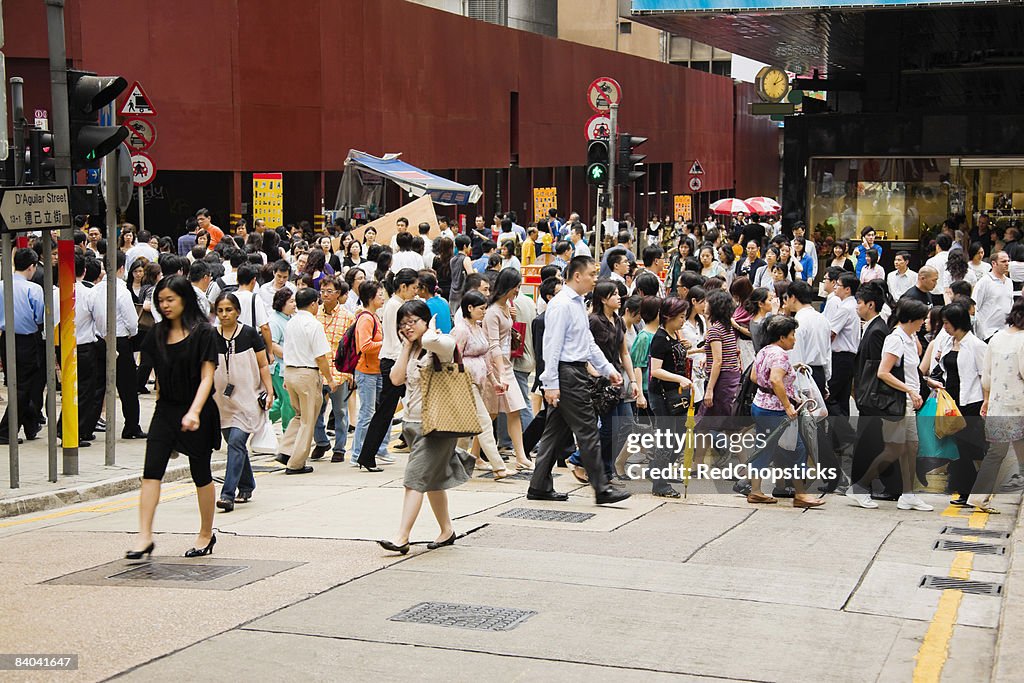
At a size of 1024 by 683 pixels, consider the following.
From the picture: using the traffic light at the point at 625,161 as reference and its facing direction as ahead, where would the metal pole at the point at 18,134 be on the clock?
The metal pole is roughly at 4 o'clock from the traffic light.

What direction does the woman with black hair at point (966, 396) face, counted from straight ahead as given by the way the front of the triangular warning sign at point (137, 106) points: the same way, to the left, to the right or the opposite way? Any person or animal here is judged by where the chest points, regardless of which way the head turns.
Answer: to the right

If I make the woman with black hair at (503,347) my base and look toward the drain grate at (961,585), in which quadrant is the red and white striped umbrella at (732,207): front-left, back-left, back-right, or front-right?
back-left

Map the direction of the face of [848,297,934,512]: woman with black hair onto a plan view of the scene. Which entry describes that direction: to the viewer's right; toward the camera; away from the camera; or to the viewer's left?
to the viewer's right

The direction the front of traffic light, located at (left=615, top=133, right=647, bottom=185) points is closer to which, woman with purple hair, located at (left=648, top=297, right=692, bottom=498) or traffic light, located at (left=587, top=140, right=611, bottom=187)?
the woman with purple hair

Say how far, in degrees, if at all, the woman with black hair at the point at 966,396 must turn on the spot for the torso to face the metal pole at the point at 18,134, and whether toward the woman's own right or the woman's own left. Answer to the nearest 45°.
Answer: approximately 45° to the woman's own right

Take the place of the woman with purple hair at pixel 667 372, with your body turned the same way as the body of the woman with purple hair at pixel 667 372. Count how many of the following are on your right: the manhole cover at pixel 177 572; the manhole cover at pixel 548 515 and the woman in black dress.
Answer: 3

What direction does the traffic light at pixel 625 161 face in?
to the viewer's right

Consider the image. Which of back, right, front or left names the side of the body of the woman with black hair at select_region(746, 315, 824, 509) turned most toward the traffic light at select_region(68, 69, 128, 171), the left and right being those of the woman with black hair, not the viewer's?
back

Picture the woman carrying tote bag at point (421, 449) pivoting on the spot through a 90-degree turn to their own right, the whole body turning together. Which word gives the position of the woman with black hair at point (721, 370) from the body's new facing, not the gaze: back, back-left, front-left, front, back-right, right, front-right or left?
right

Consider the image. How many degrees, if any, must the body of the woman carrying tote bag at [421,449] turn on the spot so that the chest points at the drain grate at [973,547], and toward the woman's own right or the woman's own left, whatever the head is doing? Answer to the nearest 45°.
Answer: approximately 135° to the woman's own left
